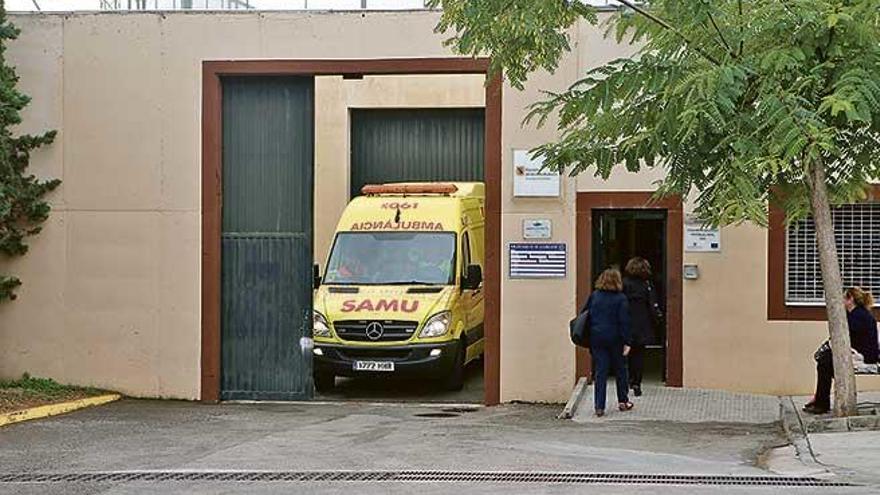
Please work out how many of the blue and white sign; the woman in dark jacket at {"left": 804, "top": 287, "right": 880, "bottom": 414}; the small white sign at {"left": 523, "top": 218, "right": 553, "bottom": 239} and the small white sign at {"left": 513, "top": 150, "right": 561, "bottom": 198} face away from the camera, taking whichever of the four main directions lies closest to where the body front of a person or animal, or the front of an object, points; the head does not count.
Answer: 0

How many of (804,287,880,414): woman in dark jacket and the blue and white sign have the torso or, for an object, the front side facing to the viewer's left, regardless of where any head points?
1

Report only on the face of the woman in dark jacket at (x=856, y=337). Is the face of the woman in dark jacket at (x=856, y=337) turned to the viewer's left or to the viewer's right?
to the viewer's left

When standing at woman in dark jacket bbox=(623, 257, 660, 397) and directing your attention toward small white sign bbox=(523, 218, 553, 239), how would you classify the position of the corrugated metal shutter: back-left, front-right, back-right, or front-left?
front-right

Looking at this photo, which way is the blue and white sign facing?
toward the camera

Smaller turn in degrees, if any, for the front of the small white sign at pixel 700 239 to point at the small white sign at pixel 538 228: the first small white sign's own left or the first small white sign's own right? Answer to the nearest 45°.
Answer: approximately 90° to the first small white sign's own right

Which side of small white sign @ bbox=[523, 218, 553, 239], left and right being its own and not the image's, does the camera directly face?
front

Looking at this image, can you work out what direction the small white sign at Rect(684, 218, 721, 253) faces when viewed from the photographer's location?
facing the viewer

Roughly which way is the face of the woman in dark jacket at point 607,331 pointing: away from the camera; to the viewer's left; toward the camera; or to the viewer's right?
away from the camera

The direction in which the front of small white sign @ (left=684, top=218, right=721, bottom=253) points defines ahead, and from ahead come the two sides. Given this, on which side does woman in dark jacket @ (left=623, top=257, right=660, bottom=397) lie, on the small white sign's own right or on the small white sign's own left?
on the small white sign's own right

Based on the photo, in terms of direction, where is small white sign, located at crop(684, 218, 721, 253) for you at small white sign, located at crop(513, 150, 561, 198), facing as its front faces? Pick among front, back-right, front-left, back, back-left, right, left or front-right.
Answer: left

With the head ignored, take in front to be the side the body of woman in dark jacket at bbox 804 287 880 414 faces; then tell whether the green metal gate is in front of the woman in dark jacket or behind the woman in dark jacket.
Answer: in front

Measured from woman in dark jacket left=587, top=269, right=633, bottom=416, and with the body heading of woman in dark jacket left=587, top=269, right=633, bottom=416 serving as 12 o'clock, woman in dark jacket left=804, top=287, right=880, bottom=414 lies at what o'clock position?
woman in dark jacket left=804, top=287, right=880, bottom=414 is roughly at 3 o'clock from woman in dark jacket left=587, top=269, right=633, bottom=416.

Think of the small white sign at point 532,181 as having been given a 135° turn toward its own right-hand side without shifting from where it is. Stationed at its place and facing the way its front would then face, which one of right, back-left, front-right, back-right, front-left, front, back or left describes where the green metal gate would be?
front-left

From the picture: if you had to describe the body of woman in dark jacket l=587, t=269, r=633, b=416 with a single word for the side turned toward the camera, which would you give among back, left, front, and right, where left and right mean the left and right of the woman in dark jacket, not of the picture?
back
